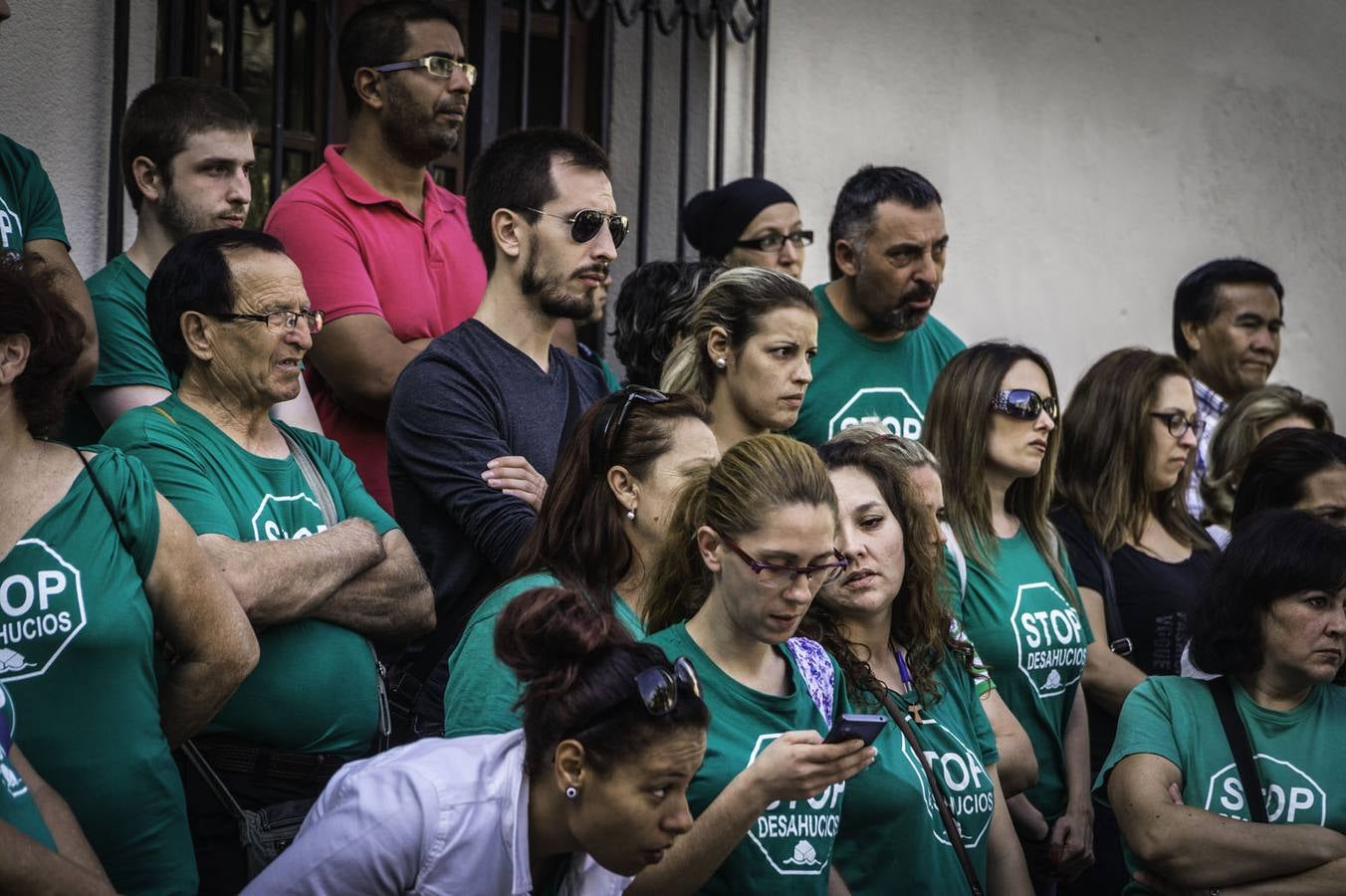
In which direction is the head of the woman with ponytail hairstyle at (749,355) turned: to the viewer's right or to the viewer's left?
to the viewer's right

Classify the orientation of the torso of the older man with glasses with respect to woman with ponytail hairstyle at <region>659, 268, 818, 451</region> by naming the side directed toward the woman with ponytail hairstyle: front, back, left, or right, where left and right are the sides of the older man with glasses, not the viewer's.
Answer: left

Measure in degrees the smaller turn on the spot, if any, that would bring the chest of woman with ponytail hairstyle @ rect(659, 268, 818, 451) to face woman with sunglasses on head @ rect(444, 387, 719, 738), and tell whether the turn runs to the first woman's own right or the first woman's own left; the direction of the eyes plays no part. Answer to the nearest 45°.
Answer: approximately 45° to the first woman's own right

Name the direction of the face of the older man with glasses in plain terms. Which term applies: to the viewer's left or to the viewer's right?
to the viewer's right

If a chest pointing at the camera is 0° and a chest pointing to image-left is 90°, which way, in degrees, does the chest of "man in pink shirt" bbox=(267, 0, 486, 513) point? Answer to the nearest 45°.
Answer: approximately 315°

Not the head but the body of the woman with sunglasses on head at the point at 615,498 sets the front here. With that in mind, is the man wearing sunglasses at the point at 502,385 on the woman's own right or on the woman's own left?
on the woman's own left

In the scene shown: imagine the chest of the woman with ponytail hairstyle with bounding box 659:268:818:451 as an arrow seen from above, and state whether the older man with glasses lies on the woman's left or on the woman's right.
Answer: on the woman's right
